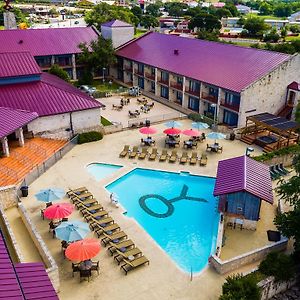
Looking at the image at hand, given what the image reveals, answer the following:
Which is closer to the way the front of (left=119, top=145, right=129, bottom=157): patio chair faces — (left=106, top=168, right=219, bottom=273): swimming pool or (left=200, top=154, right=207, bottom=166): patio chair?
the swimming pool

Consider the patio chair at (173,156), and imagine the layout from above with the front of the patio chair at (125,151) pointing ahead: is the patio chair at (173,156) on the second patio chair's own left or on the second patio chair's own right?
on the second patio chair's own left

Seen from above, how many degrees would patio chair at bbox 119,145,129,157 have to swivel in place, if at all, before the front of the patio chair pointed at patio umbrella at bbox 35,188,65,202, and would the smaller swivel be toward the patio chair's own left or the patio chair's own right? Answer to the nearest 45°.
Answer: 0° — it already faces it

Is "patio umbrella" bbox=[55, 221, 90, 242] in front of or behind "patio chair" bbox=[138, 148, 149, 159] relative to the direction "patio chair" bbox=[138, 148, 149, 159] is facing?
in front

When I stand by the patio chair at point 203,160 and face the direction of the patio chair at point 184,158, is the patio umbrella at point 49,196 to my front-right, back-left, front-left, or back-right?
front-left

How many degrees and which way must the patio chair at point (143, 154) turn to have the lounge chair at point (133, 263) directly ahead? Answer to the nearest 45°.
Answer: approximately 45° to its left

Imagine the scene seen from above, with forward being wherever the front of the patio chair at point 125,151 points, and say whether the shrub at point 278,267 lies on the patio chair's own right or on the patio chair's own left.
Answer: on the patio chair's own left

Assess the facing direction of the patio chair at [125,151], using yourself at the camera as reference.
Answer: facing the viewer and to the left of the viewer

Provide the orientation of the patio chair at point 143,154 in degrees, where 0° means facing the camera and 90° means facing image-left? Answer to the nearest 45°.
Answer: approximately 45°

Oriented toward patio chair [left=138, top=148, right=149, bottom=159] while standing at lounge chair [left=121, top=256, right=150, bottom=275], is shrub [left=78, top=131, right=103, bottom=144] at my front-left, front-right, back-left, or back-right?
front-left

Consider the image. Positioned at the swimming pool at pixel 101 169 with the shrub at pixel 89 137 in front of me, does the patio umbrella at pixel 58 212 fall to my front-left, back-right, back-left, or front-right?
back-left

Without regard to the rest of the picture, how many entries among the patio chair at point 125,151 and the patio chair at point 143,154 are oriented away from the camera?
0

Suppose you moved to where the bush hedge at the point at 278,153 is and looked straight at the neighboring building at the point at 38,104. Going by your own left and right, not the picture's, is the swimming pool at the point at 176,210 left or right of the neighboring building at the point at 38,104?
left

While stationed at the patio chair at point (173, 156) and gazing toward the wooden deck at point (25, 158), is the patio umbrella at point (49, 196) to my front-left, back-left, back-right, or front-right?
front-left

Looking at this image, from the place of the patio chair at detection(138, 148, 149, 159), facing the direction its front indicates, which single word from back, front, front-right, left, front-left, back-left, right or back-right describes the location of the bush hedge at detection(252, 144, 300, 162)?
back-left

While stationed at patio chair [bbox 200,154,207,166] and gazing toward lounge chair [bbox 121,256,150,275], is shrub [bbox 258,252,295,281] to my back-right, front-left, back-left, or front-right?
front-left
